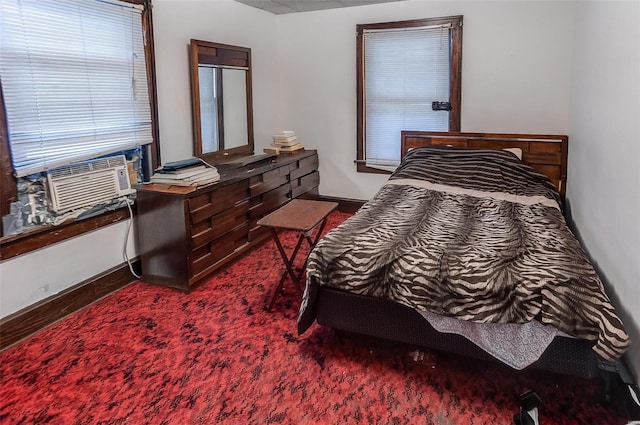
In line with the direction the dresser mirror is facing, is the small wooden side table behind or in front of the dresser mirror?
in front

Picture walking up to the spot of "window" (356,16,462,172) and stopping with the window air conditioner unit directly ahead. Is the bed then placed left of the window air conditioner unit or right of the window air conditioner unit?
left

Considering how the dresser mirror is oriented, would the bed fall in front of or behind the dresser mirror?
in front

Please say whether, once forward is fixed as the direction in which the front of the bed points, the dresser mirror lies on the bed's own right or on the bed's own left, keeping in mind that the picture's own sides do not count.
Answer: on the bed's own right

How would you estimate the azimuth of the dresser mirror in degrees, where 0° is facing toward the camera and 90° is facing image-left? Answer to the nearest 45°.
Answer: approximately 315°

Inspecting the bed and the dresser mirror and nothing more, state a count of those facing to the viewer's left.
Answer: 0

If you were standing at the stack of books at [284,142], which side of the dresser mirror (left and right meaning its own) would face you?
left

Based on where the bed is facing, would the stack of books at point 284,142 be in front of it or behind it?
behind

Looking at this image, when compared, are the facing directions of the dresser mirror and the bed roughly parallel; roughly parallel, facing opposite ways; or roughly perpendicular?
roughly perpendicular

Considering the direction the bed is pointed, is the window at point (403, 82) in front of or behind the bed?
behind

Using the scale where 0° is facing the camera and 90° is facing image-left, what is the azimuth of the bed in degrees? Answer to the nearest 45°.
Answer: approximately 0°

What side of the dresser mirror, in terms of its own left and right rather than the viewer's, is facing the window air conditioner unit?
right

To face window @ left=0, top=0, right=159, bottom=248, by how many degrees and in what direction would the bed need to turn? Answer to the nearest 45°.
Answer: approximately 90° to its right

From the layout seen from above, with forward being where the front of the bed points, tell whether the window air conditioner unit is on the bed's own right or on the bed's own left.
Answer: on the bed's own right
